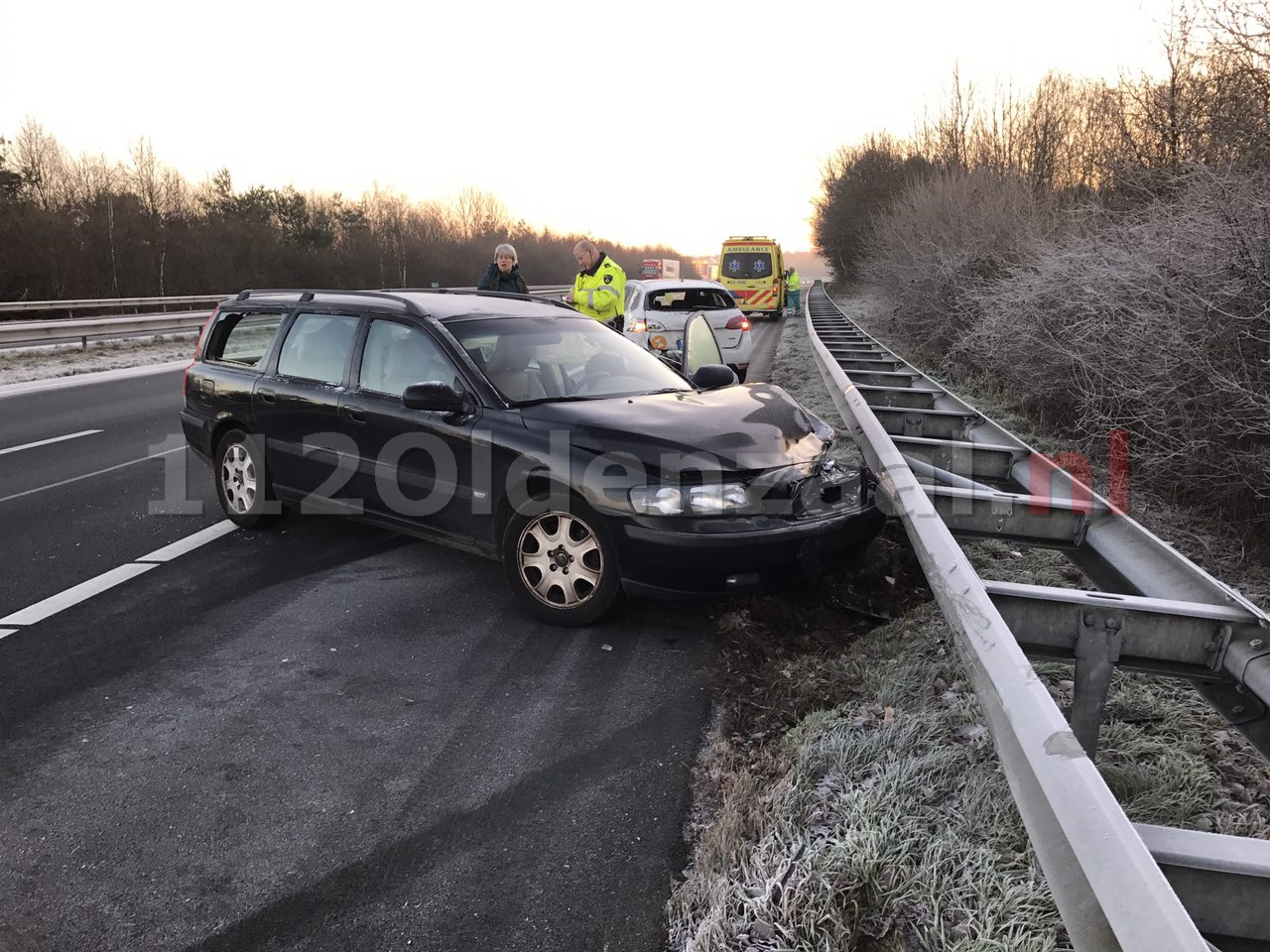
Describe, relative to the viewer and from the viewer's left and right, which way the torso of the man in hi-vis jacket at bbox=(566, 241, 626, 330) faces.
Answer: facing the viewer and to the left of the viewer

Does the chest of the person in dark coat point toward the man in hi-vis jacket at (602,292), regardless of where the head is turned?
no

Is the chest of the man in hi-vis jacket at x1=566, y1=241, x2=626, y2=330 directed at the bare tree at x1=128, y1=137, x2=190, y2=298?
no

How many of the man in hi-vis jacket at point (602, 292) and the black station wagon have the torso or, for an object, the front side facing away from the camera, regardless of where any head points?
0

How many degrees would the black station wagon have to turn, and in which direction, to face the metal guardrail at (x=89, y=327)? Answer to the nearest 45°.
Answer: approximately 180°

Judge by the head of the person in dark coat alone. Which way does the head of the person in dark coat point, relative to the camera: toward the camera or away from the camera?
toward the camera

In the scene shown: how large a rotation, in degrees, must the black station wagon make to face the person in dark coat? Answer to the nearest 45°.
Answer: approximately 135° to its left

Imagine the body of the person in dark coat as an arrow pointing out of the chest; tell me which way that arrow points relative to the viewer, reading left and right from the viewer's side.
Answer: facing the viewer

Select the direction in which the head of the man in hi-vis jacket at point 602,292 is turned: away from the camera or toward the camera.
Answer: toward the camera

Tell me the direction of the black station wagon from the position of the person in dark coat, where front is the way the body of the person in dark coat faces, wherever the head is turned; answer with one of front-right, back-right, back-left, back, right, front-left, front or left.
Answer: front

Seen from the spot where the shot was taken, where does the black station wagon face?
facing the viewer and to the right of the viewer

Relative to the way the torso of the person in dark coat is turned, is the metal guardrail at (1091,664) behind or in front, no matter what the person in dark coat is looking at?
in front

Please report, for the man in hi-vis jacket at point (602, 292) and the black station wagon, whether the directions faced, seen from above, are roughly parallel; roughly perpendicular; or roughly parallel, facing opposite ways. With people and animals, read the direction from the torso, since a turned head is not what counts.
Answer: roughly perpendicular
